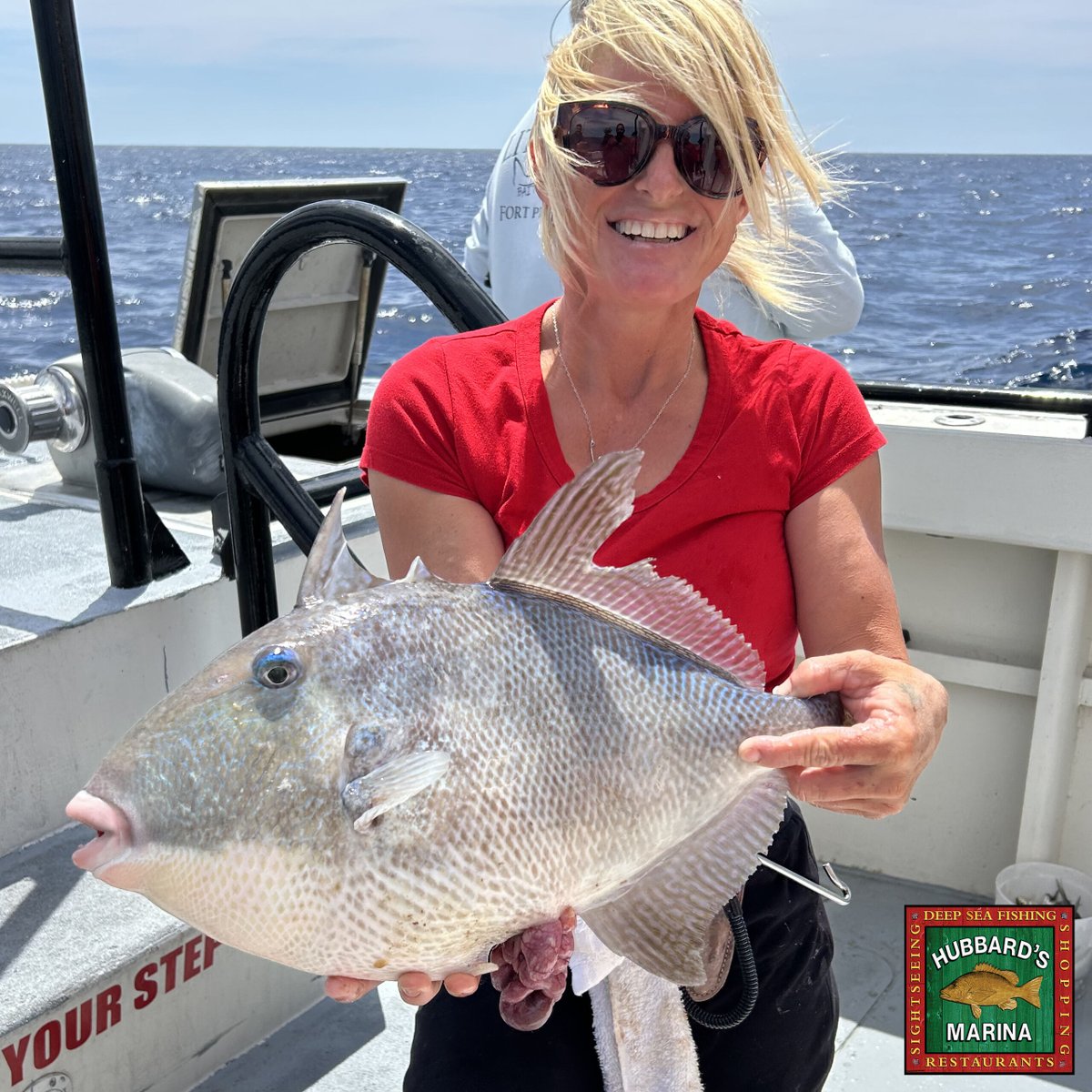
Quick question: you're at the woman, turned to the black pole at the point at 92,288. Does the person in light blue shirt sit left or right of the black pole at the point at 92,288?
right

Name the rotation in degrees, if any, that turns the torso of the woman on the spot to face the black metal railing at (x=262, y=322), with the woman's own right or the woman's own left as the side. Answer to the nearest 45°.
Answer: approximately 135° to the woman's own right

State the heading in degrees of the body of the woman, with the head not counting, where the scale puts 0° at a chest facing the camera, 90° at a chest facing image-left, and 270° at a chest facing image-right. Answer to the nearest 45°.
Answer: approximately 0°

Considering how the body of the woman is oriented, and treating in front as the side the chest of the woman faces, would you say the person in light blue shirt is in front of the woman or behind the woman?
behind

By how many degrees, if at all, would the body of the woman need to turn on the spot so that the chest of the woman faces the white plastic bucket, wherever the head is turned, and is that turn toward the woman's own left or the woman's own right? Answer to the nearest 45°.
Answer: approximately 135° to the woman's own left

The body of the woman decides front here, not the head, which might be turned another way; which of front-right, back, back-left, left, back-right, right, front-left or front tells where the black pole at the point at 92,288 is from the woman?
back-right

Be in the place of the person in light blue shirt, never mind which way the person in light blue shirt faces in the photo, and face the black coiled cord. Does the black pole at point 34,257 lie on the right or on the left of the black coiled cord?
right

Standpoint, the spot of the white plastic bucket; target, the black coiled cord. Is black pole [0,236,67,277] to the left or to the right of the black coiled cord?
right

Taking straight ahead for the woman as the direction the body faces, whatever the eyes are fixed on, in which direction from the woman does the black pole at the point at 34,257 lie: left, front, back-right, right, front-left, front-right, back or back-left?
back-right
